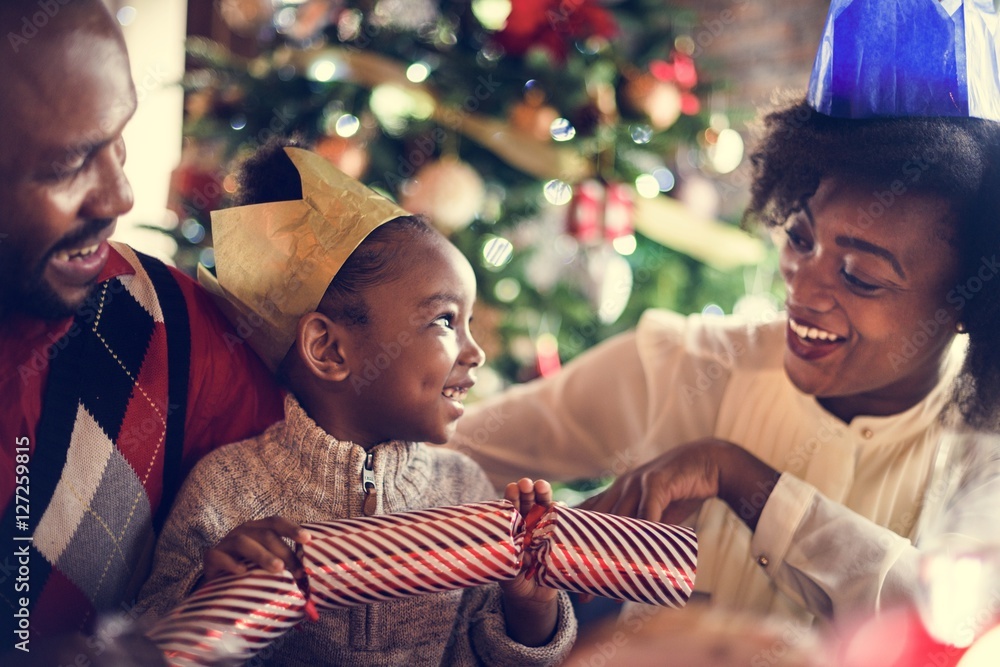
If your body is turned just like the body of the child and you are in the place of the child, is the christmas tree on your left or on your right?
on your left

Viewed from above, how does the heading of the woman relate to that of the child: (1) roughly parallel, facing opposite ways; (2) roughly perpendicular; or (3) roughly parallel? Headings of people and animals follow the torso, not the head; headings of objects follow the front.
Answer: roughly perpendicular

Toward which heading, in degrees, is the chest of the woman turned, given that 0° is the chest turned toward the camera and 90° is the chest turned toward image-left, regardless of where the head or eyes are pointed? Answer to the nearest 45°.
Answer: approximately 45°

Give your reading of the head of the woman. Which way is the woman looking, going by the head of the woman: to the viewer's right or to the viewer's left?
to the viewer's left

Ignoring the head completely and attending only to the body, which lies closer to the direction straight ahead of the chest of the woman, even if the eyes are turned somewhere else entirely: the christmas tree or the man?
the man

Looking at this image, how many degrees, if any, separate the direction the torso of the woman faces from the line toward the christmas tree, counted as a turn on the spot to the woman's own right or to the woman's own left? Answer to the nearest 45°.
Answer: approximately 90° to the woman's own right

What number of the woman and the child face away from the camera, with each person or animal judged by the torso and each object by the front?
0

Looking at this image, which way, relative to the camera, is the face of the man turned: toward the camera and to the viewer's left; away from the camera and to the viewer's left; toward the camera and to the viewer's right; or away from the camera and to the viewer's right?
toward the camera and to the viewer's right

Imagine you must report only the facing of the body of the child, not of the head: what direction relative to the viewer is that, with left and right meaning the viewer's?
facing the viewer and to the right of the viewer

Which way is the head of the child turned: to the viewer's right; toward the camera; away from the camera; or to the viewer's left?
to the viewer's right
